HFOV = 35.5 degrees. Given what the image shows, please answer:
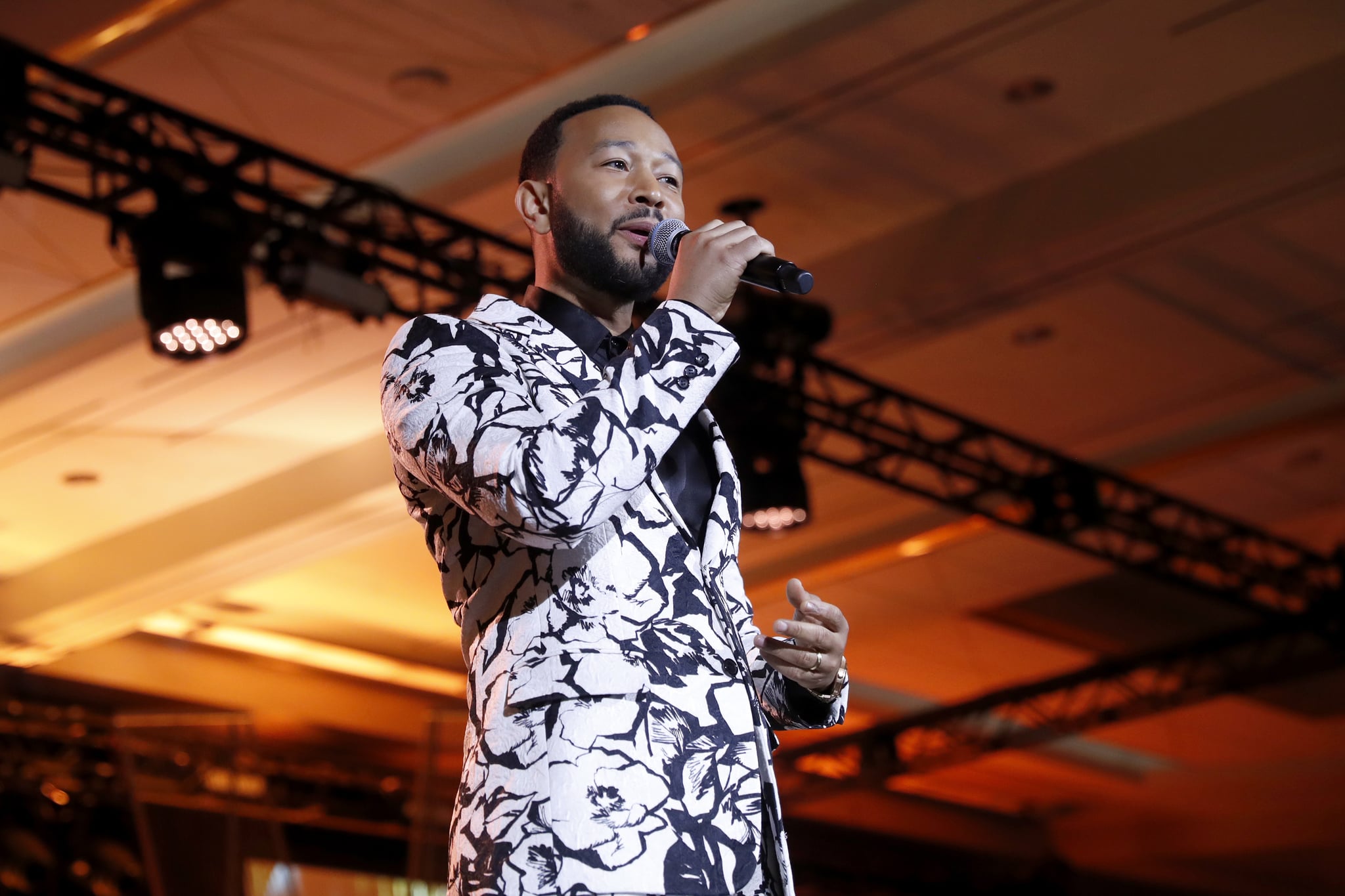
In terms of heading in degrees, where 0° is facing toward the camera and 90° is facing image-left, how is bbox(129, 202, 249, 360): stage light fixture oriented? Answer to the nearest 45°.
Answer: approximately 0°

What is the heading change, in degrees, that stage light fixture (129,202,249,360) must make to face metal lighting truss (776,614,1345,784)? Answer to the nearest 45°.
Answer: approximately 135° to its left

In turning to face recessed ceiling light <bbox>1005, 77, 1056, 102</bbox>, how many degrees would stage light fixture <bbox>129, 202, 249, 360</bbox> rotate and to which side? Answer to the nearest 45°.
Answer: approximately 90° to its left

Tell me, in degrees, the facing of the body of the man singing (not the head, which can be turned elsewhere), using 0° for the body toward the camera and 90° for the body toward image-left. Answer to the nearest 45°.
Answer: approximately 315°

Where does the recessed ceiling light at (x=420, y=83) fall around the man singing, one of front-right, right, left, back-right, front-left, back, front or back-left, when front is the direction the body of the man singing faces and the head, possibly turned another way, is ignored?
back-left

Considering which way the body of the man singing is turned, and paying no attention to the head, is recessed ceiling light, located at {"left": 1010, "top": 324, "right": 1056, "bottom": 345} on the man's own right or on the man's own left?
on the man's own left
